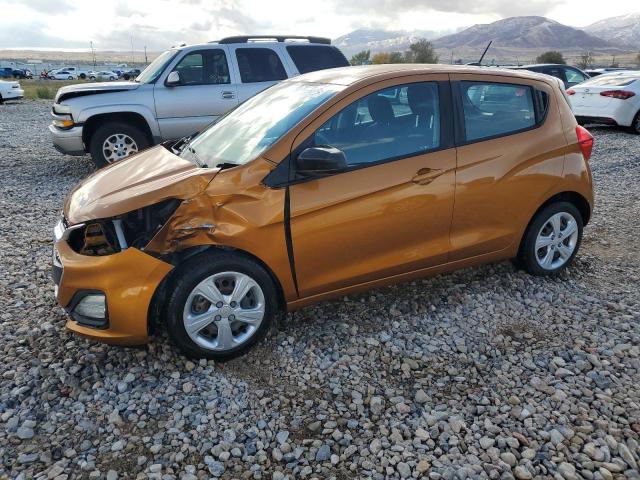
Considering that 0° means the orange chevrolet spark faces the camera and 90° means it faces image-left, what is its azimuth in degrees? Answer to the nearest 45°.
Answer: approximately 45°

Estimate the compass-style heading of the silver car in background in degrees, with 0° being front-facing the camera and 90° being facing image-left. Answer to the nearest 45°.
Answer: approximately 90°

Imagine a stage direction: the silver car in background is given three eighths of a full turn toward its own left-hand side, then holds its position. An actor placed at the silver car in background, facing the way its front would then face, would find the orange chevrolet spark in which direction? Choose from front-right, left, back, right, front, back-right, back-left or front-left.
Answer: front-right
